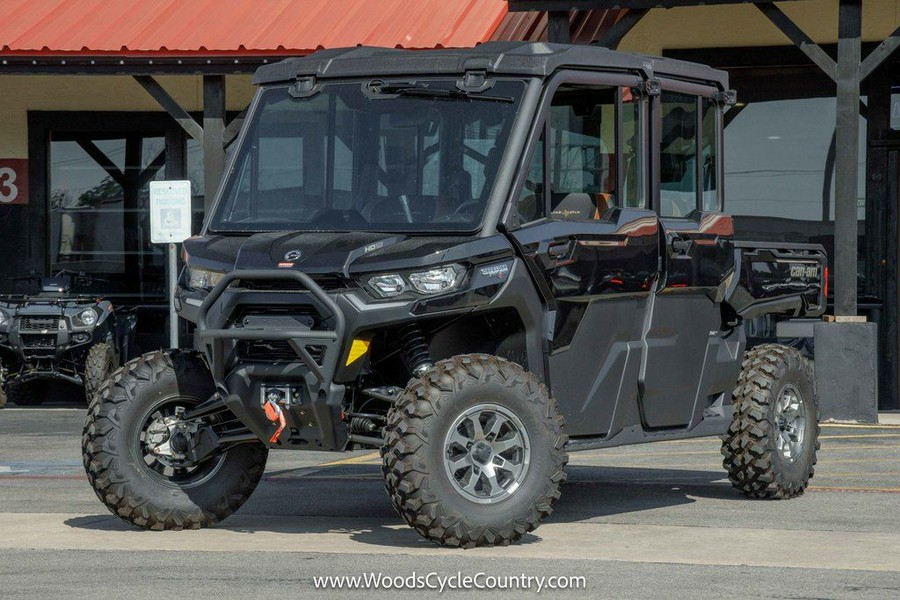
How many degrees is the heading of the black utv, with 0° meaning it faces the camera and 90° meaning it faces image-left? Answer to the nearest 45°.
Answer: approximately 45°

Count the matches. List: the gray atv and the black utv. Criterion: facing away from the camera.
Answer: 0

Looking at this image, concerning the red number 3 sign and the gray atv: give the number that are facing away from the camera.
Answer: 0

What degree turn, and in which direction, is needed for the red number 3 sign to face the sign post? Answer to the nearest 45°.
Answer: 0° — it already faces it

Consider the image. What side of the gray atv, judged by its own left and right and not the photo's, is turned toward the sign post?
left

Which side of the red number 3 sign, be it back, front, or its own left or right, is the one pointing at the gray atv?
front

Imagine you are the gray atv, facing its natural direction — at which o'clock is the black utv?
The black utv is roughly at 10 o'clock from the gray atv.

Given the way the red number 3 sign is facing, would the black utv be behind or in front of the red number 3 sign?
in front

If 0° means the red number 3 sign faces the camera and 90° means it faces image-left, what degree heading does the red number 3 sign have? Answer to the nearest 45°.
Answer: approximately 0°

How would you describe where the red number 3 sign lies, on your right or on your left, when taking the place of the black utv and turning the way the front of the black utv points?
on your right

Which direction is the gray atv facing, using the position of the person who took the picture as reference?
facing the viewer and to the left of the viewer

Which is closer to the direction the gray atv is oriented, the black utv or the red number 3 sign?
the black utv

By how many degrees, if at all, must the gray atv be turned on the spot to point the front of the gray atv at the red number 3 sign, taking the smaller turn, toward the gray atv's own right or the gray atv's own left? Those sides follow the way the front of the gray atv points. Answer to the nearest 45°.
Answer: approximately 135° to the gray atv's own right
